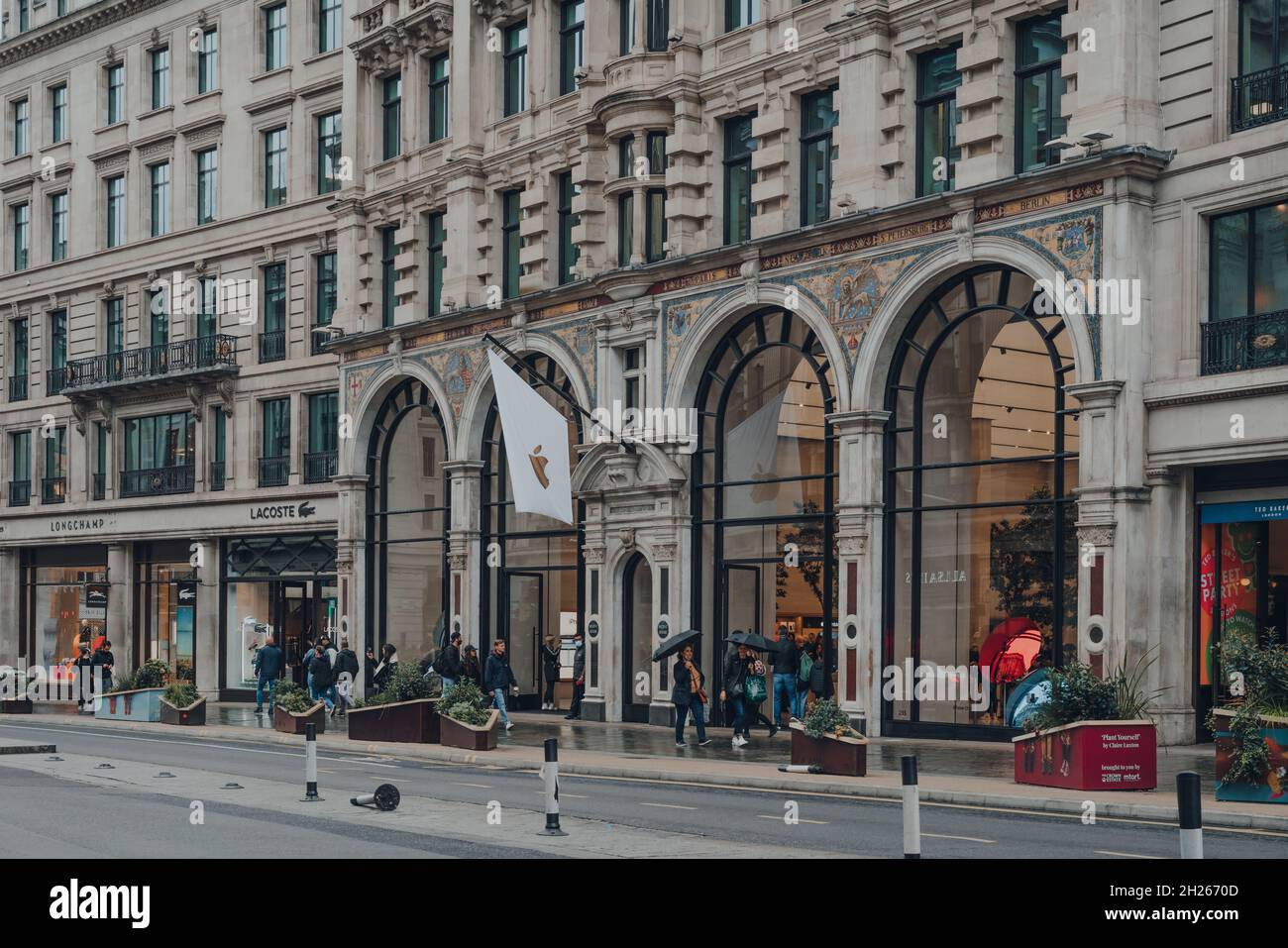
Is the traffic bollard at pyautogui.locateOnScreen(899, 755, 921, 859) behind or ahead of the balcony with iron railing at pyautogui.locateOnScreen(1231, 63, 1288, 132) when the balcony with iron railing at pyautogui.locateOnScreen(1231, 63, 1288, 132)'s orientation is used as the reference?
ahead

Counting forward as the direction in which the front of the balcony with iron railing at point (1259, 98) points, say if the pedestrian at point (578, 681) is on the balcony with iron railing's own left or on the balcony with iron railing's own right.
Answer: on the balcony with iron railing's own right

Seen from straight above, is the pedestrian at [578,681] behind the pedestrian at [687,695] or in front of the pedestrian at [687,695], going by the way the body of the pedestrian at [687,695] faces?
behind

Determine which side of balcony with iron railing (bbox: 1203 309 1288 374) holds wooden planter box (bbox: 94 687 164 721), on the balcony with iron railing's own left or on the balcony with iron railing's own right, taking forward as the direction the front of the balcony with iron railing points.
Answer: on the balcony with iron railing's own right

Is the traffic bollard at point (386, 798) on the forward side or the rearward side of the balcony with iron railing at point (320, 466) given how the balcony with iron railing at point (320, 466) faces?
on the forward side

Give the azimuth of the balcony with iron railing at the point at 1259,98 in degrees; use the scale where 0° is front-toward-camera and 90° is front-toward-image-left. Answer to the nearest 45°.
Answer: approximately 45°
